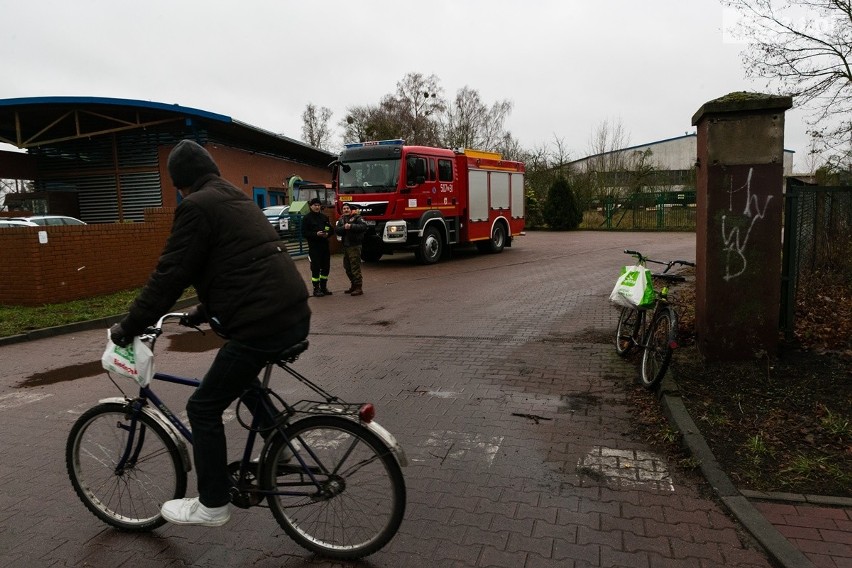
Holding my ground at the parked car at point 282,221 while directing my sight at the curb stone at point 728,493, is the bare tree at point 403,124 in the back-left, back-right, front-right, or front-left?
back-left

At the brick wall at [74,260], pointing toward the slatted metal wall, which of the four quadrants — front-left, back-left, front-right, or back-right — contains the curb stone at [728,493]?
back-right

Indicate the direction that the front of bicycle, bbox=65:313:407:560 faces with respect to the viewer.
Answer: facing to the left of the viewer

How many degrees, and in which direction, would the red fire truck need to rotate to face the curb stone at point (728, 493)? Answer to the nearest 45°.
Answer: approximately 45° to its left

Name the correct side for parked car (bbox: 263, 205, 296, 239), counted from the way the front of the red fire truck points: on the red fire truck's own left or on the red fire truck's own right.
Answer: on the red fire truck's own right

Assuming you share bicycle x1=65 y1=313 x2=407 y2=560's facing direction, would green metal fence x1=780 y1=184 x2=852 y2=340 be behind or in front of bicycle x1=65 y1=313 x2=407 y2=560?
behind

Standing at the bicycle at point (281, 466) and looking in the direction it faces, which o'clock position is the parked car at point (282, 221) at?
The parked car is roughly at 3 o'clock from the bicycle.

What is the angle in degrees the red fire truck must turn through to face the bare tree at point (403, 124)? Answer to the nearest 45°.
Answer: approximately 135° to its right

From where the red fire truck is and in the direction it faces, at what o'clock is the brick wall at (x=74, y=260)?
The brick wall is roughly at 12 o'clock from the red fire truck.

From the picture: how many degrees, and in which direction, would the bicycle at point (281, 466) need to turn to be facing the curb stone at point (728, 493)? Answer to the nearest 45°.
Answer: approximately 180°

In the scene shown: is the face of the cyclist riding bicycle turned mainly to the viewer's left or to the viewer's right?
to the viewer's left
